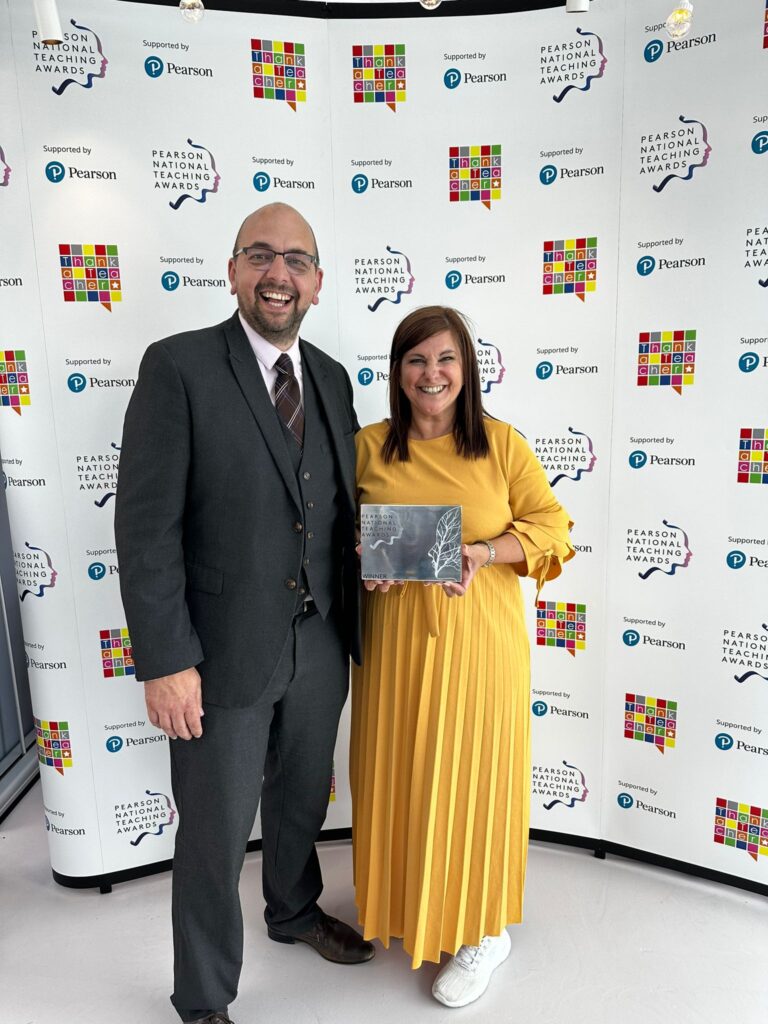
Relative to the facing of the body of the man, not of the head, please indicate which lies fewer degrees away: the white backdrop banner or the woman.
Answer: the woman

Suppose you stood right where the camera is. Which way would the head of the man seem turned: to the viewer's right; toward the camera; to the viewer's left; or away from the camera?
toward the camera

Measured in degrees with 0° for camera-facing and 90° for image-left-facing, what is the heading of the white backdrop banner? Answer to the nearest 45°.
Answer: approximately 0°

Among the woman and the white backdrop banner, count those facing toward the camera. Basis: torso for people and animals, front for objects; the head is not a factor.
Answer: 2

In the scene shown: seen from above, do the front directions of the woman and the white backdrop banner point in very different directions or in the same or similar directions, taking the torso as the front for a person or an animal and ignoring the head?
same or similar directions

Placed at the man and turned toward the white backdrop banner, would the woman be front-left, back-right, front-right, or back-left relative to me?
front-right

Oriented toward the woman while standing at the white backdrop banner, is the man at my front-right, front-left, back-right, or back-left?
front-right

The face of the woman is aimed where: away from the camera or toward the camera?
toward the camera

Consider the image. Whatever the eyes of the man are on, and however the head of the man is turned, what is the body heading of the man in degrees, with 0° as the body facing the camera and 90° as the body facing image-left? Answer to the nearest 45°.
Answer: approximately 315°

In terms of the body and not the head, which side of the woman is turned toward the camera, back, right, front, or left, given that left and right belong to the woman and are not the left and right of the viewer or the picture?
front
